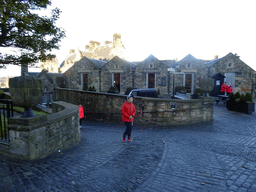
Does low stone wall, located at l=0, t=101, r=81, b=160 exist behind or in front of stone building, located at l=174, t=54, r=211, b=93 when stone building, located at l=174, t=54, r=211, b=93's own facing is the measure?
in front

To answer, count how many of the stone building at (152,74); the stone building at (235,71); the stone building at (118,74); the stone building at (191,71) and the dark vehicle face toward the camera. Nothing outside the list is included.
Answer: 4

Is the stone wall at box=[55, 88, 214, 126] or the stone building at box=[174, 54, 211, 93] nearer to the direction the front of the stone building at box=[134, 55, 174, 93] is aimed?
the stone wall

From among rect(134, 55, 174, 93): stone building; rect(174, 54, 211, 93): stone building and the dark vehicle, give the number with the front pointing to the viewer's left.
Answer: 1

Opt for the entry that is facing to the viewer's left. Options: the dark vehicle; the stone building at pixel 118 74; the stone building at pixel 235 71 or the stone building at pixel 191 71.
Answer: the dark vehicle

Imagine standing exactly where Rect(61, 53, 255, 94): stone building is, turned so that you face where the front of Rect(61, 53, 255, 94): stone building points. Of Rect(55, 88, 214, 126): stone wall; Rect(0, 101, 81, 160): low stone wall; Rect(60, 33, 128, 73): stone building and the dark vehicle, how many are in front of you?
3

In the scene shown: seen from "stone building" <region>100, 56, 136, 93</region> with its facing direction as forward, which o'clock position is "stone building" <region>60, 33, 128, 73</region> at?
"stone building" <region>60, 33, 128, 73</region> is roughly at 6 o'clock from "stone building" <region>100, 56, 136, 93</region>.

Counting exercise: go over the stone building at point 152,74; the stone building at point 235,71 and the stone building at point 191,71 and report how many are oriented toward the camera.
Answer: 3

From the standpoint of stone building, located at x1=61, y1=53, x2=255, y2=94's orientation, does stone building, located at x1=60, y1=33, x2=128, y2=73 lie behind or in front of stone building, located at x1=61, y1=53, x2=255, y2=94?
behind

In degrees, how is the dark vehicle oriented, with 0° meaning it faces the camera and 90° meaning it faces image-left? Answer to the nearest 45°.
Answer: approximately 90°
